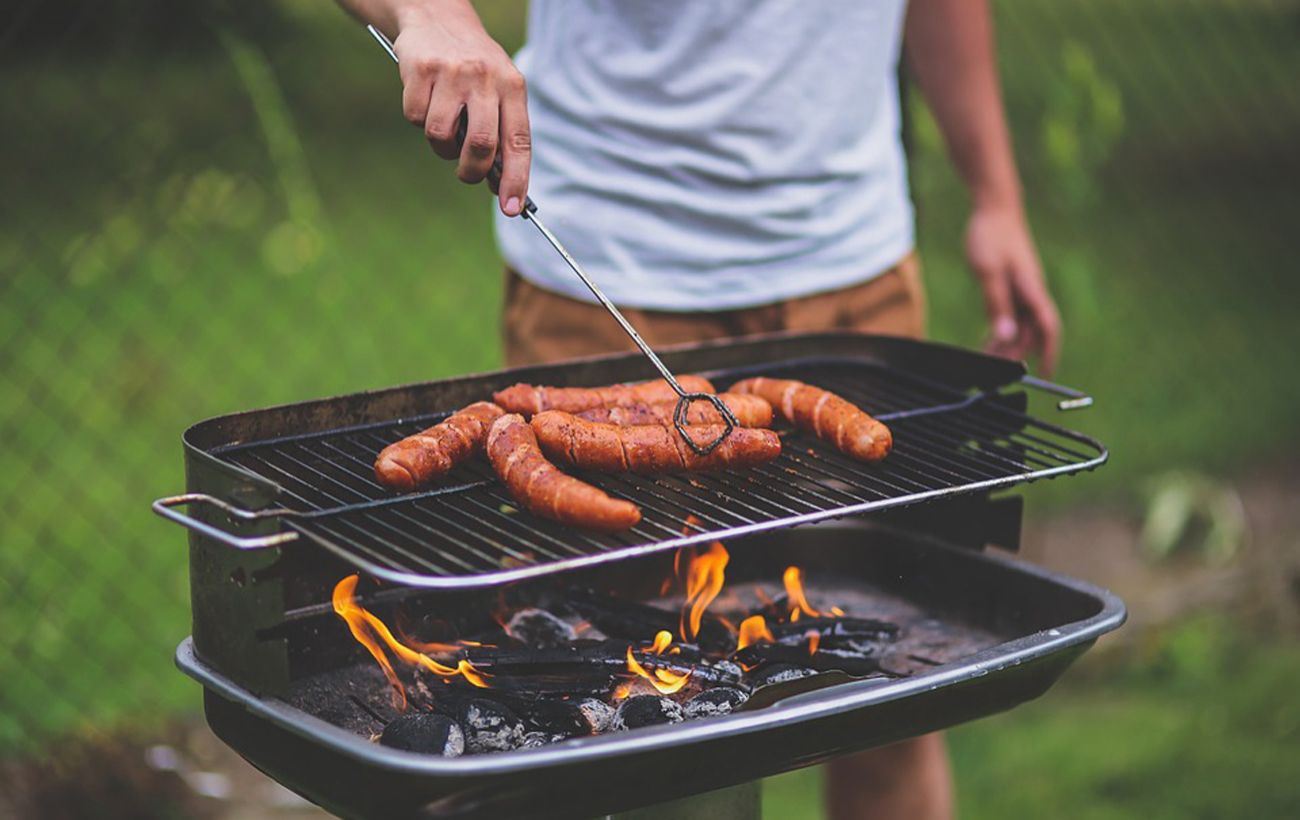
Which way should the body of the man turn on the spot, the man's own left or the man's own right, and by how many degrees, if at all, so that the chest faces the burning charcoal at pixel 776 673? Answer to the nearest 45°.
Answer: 0° — they already face it

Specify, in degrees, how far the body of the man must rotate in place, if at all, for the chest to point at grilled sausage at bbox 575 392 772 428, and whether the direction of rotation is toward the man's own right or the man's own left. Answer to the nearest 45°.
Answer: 0° — they already face it

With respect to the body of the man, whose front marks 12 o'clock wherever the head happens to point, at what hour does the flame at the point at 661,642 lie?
The flame is roughly at 12 o'clock from the man.

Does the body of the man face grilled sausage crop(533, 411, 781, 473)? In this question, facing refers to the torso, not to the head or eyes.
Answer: yes

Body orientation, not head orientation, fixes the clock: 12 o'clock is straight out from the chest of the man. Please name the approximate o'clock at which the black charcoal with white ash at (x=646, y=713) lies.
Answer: The black charcoal with white ash is roughly at 12 o'clock from the man.

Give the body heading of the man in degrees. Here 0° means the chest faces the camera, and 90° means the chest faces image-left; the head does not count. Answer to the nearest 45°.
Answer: approximately 0°

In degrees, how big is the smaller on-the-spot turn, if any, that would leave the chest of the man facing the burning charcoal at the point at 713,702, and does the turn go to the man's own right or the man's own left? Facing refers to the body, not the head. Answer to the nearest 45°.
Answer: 0° — they already face it
